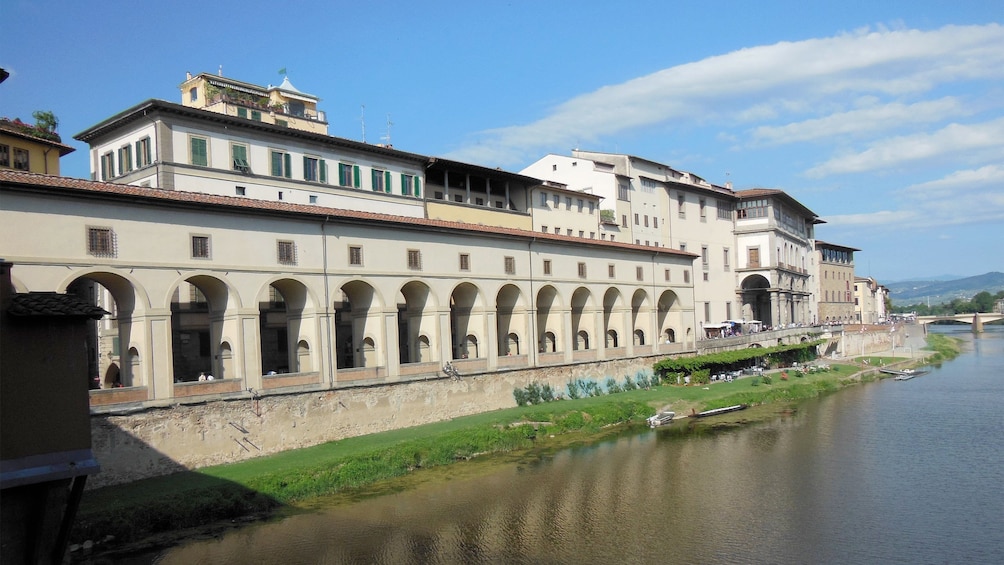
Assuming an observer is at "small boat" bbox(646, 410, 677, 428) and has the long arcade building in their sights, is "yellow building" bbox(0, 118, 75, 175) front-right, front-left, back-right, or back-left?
front-right

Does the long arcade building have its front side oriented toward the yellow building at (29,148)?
no

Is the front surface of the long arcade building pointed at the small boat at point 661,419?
no

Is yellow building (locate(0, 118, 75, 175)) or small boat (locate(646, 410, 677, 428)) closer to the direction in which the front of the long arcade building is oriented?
the small boat

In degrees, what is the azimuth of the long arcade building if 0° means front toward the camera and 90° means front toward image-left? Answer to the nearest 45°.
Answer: approximately 315°

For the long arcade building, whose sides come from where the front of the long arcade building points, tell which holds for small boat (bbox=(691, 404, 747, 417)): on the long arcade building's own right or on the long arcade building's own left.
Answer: on the long arcade building's own left

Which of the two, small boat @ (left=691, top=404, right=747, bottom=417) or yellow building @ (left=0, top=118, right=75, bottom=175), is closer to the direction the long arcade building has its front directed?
the small boat
